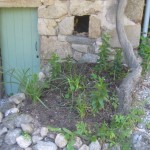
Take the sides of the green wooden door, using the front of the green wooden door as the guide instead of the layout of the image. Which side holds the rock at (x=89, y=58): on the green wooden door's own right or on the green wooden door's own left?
on the green wooden door's own left

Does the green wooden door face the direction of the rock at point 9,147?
yes

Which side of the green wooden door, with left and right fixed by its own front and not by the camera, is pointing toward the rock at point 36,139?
front

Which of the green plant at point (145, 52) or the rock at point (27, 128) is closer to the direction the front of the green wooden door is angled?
the rock

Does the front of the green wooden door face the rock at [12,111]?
yes

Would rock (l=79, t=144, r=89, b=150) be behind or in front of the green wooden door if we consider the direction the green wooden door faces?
in front

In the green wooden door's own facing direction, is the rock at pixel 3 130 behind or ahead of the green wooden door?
ahead

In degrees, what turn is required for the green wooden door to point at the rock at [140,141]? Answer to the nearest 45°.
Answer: approximately 45° to its left

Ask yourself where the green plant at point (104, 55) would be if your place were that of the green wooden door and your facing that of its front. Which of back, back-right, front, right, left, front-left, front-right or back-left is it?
front-left

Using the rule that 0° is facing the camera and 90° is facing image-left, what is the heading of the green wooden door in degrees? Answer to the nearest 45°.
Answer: approximately 0°

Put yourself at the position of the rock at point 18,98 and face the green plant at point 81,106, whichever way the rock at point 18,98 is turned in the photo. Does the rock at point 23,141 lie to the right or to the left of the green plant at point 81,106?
right
